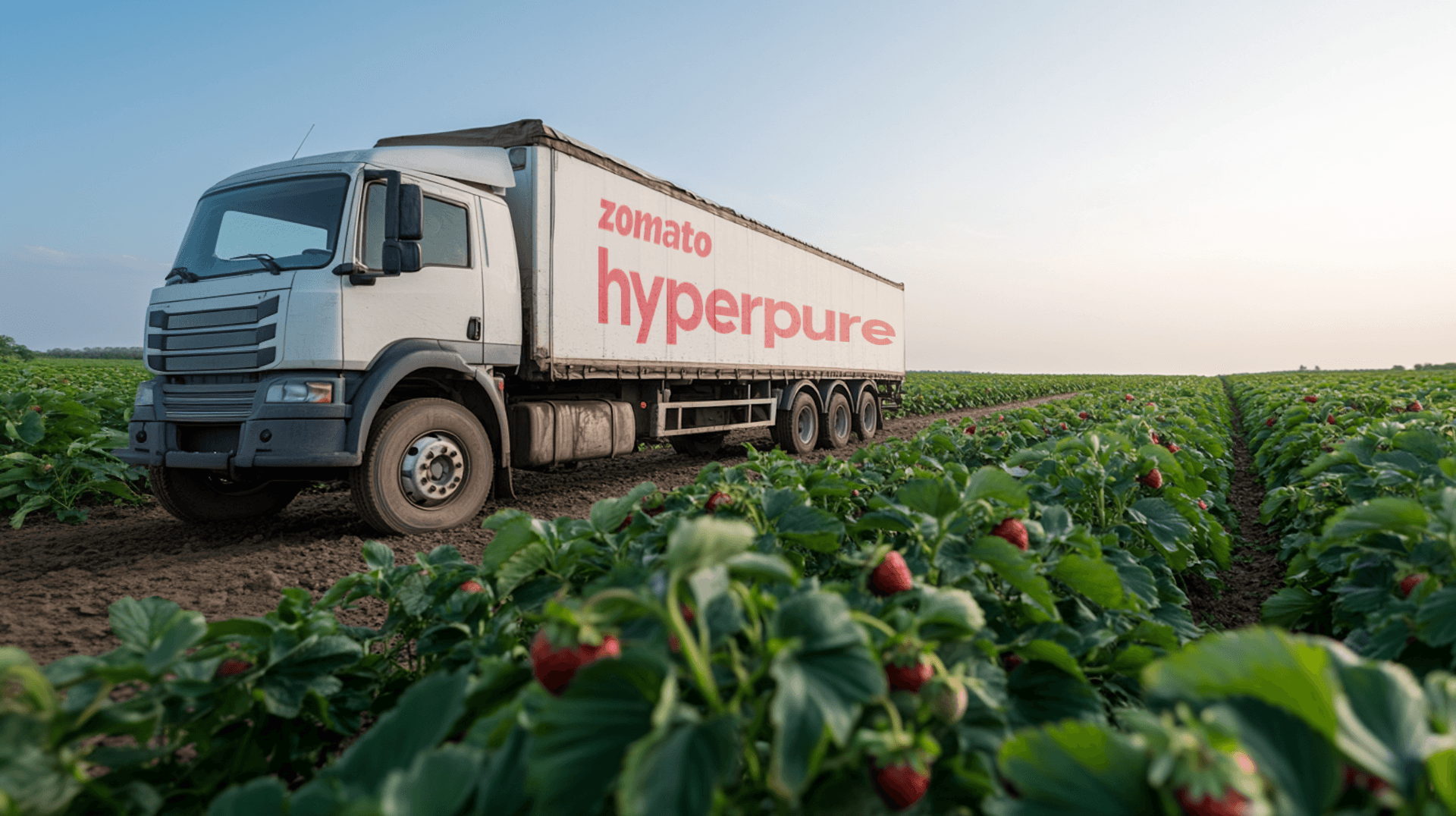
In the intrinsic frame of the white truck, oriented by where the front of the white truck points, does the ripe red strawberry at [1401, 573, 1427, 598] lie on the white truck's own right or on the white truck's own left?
on the white truck's own left

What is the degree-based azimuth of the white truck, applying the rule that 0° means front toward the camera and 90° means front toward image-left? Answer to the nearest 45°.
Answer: approximately 45°

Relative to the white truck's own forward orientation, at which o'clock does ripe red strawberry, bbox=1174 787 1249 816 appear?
The ripe red strawberry is roughly at 10 o'clock from the white truck.

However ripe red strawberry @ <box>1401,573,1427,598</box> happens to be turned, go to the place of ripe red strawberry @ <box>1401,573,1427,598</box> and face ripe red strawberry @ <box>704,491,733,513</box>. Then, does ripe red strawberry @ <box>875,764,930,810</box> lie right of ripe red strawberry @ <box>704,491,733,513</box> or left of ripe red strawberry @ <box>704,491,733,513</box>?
left

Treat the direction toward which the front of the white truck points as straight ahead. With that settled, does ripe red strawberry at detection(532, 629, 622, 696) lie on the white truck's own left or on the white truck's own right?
on the white truck's own left

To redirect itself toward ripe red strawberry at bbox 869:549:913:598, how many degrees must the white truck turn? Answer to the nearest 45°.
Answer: approximately 45° to its left

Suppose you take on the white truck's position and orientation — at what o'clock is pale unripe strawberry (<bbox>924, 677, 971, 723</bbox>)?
The pale unripe strawberry is roughly at 10 o'clock from the white truck.

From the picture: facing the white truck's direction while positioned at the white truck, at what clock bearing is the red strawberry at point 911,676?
The red strawberry is roughly at 10 o'clock from the white truck.

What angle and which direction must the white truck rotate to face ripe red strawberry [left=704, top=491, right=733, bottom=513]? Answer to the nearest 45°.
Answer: approximately 45° to its left
